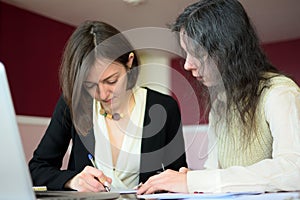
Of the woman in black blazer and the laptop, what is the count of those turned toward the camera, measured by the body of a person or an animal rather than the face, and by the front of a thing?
1

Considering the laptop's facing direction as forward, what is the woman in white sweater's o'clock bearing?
The woman in white sweater is roughly at 12 o'clock from the laptop.

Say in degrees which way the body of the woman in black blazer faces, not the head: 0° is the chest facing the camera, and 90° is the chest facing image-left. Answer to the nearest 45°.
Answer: approximately 0°

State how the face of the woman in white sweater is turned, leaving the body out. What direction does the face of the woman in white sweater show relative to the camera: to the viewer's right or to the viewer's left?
to the viewer's left

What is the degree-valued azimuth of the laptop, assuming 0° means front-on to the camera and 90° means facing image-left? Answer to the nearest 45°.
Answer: approximately 225°

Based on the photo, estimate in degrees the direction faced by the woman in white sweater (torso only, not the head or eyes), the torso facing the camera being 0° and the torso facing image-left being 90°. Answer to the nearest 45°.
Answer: approximately 90°

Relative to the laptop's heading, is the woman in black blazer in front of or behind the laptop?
in front
